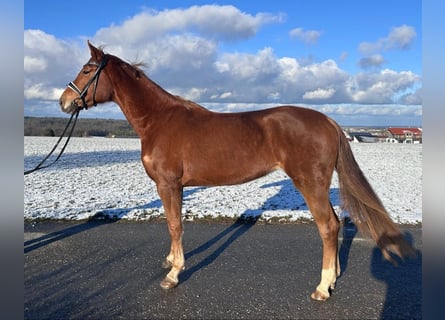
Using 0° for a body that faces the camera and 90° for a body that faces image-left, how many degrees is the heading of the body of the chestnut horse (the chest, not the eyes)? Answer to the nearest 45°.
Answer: approximately 90°

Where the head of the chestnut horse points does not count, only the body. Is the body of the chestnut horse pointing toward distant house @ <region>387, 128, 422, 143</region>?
no
